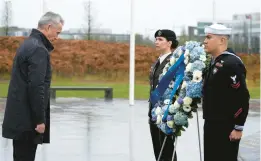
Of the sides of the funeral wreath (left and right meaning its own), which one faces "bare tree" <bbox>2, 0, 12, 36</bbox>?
right

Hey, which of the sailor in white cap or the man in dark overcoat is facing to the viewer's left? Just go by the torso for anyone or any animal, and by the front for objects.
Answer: the sailor in white cap

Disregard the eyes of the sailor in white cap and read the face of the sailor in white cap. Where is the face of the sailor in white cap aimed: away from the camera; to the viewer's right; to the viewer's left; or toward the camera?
to the viewer's left

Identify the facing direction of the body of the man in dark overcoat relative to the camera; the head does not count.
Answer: to the viewer's right

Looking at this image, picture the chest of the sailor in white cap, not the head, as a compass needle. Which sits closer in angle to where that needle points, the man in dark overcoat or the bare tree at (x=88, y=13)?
the man in dark overcoat

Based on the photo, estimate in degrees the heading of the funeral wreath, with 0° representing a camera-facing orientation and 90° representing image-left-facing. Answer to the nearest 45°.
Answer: approximately 45°

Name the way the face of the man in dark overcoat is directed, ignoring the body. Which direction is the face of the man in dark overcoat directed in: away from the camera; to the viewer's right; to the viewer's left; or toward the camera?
to the viewer's right

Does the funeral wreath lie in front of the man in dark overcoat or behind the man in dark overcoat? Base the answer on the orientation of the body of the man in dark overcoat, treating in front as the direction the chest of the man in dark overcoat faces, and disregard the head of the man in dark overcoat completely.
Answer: in front

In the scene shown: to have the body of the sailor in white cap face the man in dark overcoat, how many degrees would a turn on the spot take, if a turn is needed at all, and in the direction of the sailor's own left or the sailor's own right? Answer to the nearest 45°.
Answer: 0° — they already face them

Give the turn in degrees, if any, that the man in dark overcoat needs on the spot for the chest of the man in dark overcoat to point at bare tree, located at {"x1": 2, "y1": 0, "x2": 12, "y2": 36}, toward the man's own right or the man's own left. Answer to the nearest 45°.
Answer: approximately 90° to the man's own left

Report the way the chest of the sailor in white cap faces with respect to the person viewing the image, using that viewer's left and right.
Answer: facing to the left of the viewer

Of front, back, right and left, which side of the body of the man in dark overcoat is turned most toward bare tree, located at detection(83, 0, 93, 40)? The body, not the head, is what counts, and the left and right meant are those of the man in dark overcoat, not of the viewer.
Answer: left
